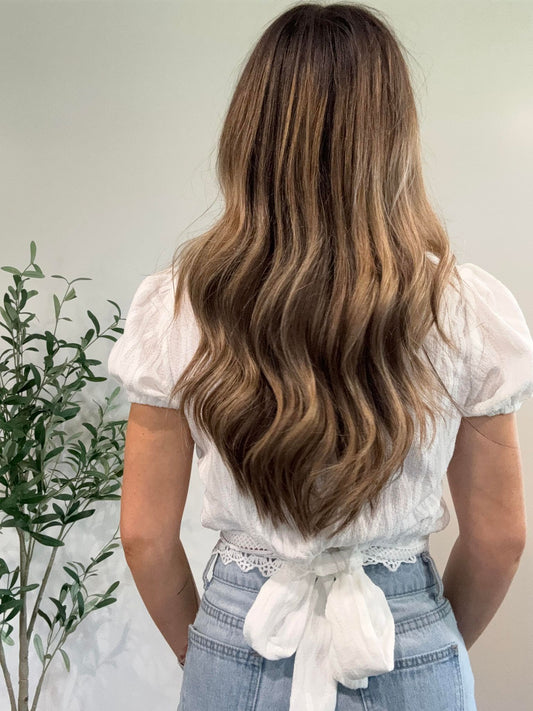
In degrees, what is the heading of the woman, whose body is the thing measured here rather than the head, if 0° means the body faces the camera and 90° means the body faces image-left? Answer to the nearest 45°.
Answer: approximately 180°

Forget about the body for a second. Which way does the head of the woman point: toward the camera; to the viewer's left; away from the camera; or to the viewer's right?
away from the camera
